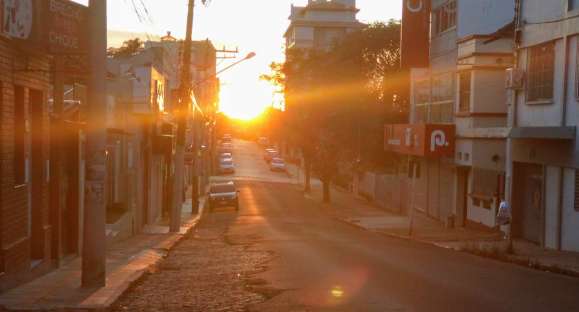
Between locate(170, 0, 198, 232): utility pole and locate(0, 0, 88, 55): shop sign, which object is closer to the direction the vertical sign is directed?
the shop sign

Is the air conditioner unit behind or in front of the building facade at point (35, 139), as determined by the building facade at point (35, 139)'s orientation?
in front

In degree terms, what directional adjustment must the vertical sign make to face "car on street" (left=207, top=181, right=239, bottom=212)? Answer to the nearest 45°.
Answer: approximately 135° to its right

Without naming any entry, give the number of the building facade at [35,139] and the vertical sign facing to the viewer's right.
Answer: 1

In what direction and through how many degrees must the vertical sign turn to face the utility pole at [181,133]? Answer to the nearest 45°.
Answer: approximately 45° to its right

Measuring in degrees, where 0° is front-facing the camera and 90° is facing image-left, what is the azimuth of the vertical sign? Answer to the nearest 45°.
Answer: approximately 0°

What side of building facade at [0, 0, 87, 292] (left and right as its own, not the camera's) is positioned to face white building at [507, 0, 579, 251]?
front

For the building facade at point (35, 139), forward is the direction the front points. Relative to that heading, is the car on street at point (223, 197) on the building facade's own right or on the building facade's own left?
on the building facade's own left

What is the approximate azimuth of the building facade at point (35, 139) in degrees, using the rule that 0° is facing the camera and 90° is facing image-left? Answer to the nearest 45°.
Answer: approximately 270°
